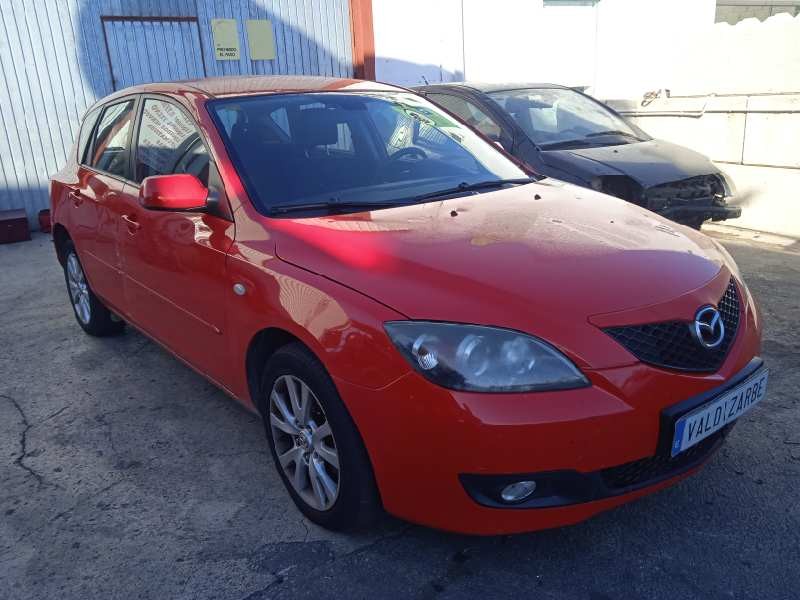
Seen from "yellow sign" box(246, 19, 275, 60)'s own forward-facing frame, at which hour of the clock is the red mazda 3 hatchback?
The red mazda 3 hatchback is roughly at 12 o'clock from the yellow sign.

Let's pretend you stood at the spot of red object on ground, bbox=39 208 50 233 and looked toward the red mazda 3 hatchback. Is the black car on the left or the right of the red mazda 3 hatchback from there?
left

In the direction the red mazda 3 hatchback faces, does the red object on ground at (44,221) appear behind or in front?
behind

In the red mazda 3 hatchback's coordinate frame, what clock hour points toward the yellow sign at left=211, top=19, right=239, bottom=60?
The yellow sign is roughly at 7 o'clock from the red mazda 3 hatchback.

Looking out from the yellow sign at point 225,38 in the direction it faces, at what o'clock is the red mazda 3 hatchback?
The red mazda 3 hatchback is roughly at 12 o'clock from the yellow sign.

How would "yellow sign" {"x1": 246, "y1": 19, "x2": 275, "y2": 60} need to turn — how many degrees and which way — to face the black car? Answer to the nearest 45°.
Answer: approximately 45° to its left

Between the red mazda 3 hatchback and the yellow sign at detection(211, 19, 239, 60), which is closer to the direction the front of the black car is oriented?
the red mazda 3 hatchback

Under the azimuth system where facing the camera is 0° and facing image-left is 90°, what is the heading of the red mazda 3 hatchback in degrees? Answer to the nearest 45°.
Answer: approximately 315°

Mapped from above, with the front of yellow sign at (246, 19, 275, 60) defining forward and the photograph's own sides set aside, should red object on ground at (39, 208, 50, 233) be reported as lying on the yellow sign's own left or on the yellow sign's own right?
on the yellow sign's own right

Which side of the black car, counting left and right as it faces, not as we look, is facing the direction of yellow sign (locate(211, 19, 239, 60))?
back
